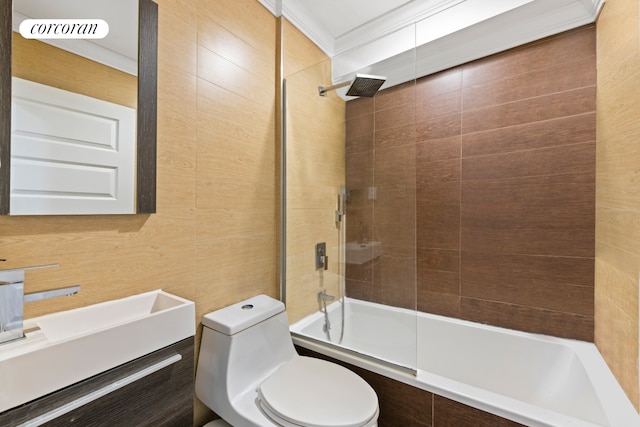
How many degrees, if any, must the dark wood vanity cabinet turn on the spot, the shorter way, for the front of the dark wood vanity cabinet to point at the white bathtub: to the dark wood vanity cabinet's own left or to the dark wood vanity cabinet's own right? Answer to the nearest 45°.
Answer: approximately 45° to the dark wood vanity cabinet's own left

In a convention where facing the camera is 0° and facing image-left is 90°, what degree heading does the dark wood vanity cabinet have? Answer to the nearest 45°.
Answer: approximately 315°

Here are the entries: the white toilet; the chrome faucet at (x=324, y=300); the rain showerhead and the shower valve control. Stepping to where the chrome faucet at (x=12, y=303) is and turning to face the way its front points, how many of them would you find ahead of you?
4

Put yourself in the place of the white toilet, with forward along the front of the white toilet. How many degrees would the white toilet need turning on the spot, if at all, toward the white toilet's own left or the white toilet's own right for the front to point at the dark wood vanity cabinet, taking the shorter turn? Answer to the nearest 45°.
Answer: approximately 90° to the white toilet's own right

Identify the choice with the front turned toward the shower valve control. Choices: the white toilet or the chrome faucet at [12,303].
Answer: the chrome faucet

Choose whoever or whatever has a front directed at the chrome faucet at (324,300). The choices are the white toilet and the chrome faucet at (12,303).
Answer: the chrome faucet at (12,303)

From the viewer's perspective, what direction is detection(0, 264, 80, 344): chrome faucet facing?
to the viewer's right

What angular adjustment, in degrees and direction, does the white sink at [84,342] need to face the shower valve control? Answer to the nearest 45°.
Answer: approximately 45° to its left
